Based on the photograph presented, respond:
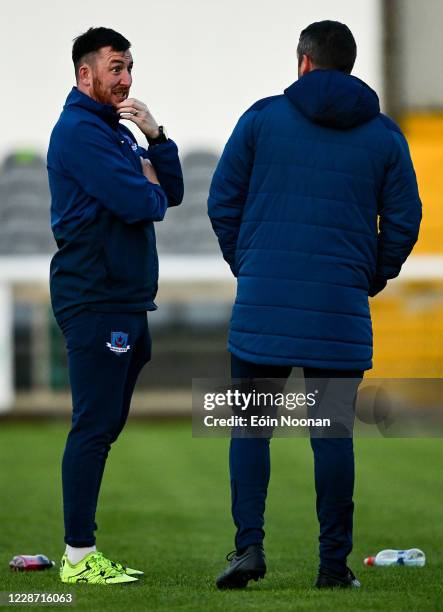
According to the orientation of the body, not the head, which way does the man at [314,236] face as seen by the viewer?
away from the camera

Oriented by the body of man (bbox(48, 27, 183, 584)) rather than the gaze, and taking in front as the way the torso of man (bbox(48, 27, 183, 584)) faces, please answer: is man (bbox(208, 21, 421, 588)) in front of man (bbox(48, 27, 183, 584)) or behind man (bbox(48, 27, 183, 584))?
in front

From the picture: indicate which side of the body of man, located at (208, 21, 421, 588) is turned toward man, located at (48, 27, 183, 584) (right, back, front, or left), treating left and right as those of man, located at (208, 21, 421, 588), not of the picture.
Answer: left

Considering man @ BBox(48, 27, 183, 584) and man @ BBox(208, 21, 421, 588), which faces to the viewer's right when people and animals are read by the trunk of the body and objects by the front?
man @ BBox(48, 27, 183, 584)

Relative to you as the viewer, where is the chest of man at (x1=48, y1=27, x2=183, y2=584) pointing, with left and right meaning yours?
facing to the right of the viewer

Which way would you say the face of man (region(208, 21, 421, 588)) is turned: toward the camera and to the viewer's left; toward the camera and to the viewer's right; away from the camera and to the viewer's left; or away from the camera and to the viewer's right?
away from the camera and to the viewer's left

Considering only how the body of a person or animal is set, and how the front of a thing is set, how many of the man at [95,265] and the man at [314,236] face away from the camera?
1
